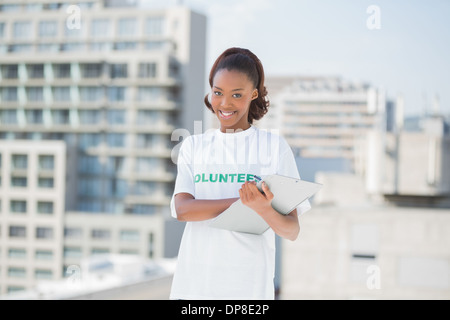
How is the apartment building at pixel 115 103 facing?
toward the camera

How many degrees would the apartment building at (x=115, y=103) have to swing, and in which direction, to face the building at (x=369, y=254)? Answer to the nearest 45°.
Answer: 0° — it already faces it
